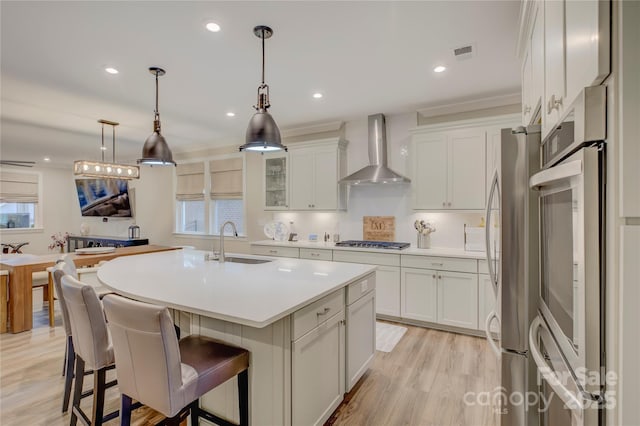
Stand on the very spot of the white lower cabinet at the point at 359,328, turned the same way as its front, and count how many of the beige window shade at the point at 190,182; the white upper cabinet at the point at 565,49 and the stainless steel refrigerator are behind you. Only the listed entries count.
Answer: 1

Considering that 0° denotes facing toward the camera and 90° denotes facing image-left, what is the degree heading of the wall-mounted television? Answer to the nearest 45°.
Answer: approximately 45°

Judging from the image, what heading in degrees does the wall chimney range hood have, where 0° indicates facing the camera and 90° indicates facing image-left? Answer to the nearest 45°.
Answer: approximately 0°

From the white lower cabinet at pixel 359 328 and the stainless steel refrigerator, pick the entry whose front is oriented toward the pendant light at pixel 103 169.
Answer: the stainless steel refrigerator

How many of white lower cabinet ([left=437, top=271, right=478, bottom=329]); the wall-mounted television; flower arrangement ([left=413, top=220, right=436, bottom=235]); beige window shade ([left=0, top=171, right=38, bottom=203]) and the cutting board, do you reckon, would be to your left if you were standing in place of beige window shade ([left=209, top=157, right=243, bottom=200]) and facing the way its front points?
3

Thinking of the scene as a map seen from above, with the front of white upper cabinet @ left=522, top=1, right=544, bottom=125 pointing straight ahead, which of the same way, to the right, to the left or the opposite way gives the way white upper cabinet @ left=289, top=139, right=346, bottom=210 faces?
to the left

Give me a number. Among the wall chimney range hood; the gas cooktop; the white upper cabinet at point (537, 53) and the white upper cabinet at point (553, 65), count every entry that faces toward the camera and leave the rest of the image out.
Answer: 2

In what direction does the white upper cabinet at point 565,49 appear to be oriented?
to the viewer's left

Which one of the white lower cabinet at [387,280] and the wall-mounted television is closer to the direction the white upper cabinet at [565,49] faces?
the wall-mounted television

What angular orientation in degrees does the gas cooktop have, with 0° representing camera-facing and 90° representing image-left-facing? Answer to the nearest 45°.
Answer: approximately 0°
